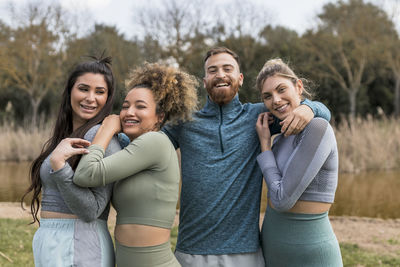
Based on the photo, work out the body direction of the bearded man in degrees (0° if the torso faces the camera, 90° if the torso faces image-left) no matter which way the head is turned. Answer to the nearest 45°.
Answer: approximately 0°

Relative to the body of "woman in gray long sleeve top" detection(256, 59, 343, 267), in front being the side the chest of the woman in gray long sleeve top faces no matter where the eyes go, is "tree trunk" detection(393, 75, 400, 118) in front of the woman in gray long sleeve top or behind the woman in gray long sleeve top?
behind

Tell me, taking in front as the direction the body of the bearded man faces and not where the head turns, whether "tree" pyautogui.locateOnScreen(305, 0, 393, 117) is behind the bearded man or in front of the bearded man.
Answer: behind

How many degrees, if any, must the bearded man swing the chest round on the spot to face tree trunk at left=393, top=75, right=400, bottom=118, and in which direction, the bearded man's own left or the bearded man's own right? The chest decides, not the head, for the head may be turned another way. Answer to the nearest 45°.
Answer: approximately 180°

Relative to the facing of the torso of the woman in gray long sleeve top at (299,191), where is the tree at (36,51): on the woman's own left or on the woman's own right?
on the woman's own right

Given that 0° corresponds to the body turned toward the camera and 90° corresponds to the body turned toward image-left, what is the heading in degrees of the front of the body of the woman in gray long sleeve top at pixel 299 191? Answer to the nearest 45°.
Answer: approximately 45°
